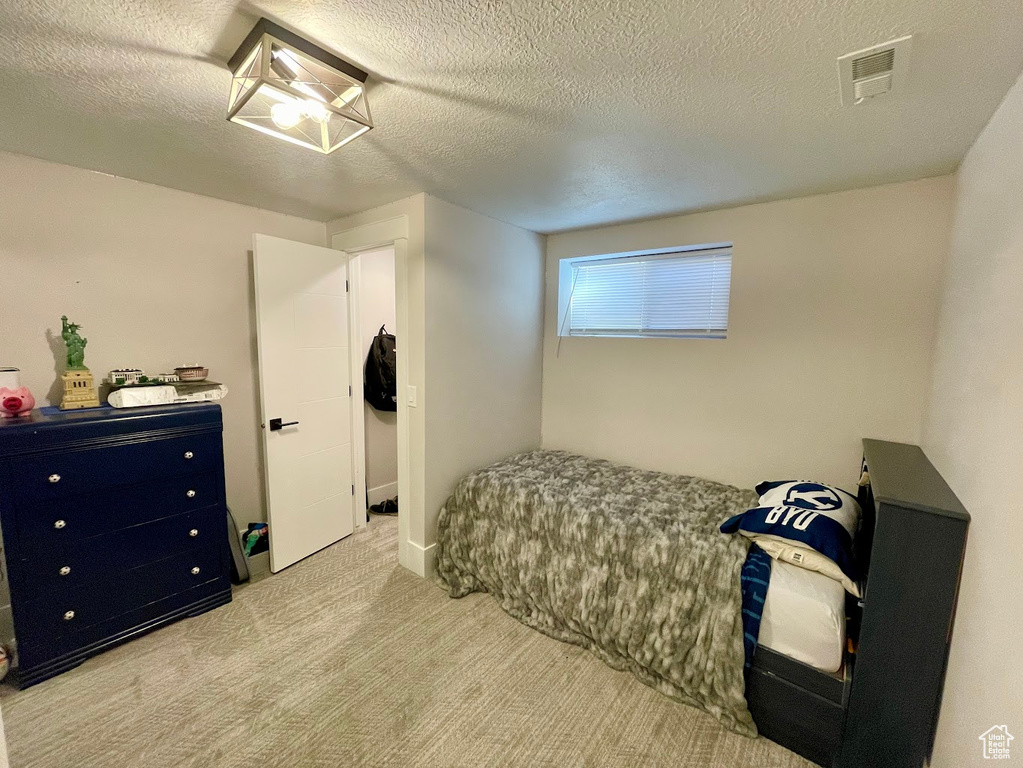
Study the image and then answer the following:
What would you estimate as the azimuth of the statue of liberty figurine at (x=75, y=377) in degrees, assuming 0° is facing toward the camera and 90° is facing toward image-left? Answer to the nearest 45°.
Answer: approximately 0°

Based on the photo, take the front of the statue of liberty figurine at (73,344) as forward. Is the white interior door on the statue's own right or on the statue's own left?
on the statue's own left

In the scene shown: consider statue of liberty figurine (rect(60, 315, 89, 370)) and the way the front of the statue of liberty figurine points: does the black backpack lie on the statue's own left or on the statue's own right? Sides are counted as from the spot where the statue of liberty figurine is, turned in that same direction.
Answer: on the statue's own left

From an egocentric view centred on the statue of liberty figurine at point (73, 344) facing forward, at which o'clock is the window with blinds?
The window with blinds is roughly at 10 o'clock from the statue of liberty figurine.
